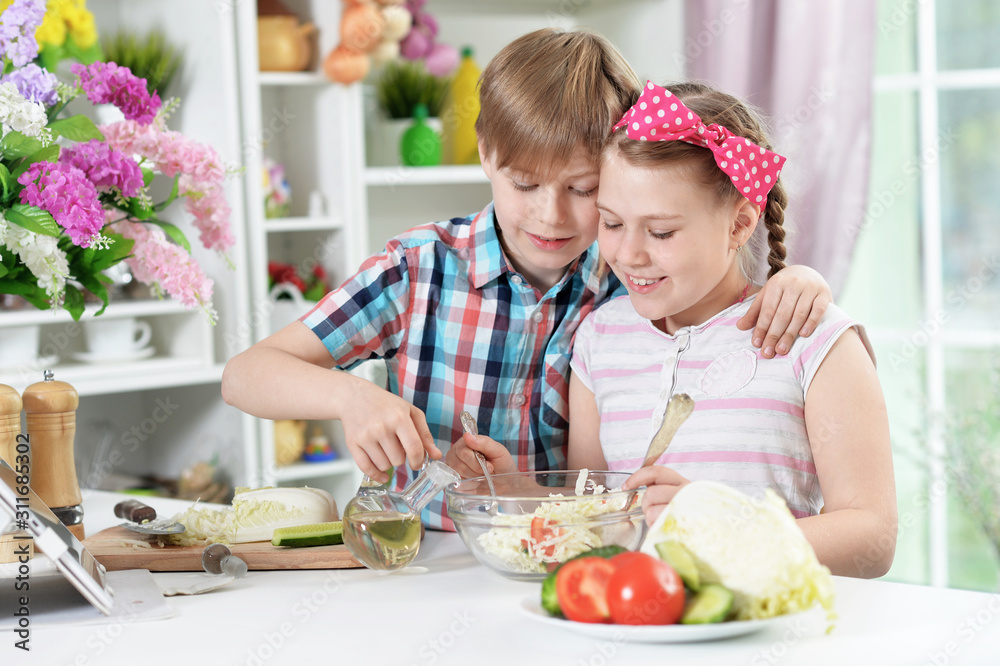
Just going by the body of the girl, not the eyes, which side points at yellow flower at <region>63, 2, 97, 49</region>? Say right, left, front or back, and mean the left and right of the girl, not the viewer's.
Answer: right

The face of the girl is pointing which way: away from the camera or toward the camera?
toward the camera

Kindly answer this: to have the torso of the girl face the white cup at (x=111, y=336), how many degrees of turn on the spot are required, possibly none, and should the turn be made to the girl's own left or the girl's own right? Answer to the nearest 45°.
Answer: approximately 90° to the girl's own right

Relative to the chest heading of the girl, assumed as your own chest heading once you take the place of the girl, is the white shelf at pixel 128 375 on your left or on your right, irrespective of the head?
on your right

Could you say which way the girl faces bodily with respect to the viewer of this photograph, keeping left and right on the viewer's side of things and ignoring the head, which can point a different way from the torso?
facing the viewer and to the left of the viewer

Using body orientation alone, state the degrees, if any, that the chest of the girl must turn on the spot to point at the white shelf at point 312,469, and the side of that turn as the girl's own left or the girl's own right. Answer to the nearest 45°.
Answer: approximately 90° to the girl's own right
